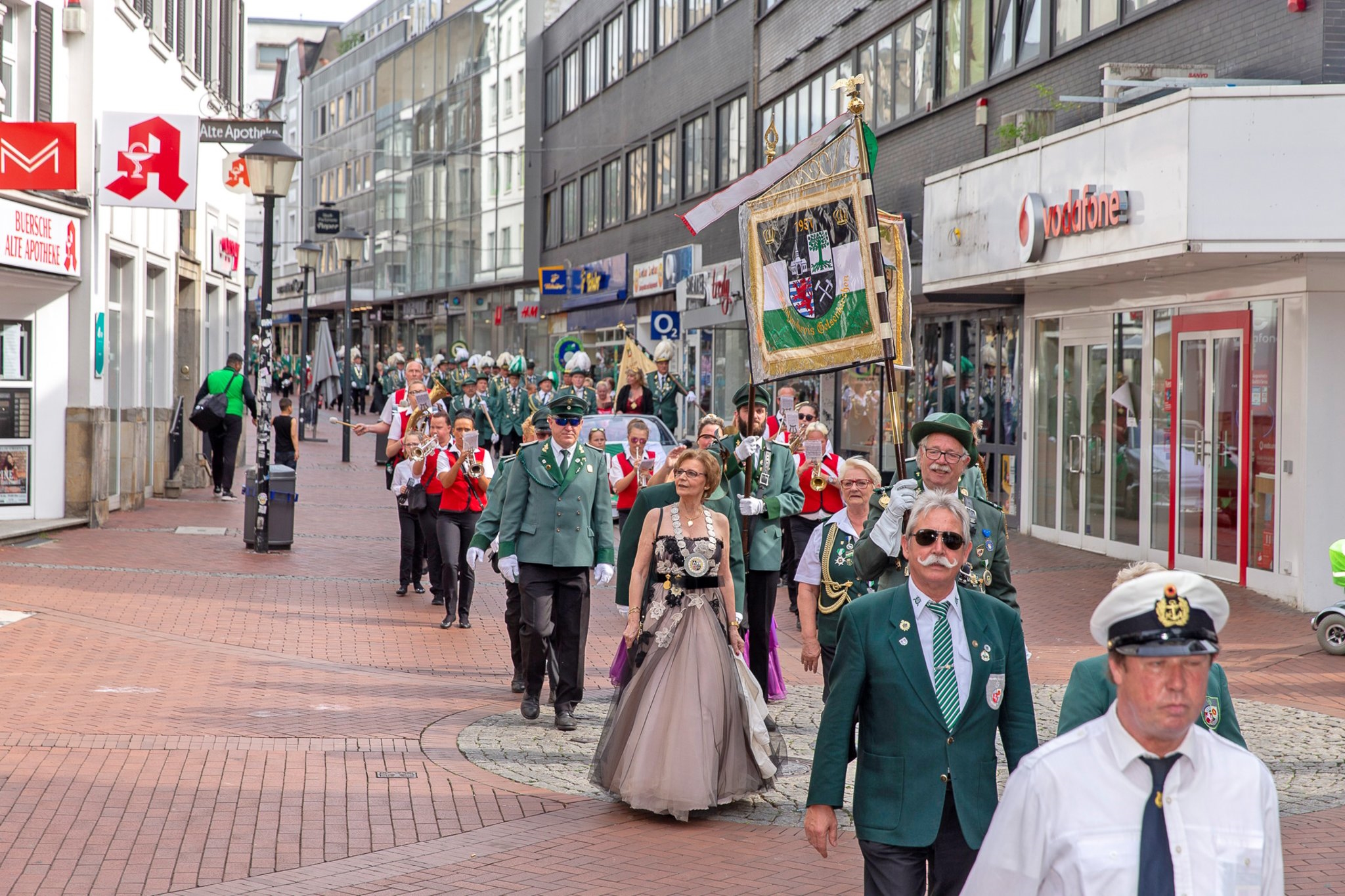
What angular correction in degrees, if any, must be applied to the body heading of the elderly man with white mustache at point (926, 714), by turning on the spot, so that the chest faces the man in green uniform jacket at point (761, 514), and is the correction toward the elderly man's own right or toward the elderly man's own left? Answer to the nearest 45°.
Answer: approximately 180°

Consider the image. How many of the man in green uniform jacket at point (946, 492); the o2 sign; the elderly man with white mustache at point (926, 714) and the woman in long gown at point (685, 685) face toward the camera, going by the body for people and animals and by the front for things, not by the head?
4

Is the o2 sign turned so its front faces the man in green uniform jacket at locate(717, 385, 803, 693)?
yes

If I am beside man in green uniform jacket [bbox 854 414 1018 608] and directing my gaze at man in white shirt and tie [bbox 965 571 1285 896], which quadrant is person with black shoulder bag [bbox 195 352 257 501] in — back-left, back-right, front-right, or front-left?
back-right

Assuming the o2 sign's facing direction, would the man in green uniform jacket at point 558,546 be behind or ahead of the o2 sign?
ahead

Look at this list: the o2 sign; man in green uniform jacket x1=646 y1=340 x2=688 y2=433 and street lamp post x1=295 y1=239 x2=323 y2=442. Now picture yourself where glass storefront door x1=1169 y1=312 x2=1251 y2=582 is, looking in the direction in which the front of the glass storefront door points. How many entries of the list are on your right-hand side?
3

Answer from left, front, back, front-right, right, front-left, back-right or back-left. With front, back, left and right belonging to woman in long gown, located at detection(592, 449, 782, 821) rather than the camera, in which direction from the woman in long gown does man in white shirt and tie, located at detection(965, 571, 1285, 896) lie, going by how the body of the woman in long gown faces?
front

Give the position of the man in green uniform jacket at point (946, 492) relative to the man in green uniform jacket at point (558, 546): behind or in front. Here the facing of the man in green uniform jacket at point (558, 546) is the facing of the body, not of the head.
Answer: in front

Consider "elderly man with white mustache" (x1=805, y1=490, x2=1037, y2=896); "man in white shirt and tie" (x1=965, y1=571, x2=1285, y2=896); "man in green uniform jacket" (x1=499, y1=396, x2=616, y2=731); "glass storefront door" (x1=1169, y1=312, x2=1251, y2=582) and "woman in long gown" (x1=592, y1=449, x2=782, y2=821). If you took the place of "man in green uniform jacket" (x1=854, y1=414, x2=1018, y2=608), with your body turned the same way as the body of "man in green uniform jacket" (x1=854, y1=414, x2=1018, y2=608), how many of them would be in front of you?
2

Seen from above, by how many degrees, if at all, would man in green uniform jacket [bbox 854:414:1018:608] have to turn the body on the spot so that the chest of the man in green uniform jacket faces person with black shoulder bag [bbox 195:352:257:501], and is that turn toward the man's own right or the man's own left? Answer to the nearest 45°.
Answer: approximately 135° to the man's own right

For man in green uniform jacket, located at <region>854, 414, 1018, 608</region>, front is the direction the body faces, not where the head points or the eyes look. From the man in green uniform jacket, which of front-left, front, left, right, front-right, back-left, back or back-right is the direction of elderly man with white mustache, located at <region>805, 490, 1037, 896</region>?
front

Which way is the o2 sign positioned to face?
toward the camera

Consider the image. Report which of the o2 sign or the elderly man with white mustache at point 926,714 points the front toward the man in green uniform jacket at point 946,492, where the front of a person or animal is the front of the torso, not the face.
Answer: the o2 sign

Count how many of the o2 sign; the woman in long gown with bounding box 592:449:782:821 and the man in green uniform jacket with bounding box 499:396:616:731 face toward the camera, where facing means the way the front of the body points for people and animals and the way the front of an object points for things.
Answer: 3

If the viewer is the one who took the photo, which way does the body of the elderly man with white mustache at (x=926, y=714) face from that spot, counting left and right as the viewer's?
facing the viewer
